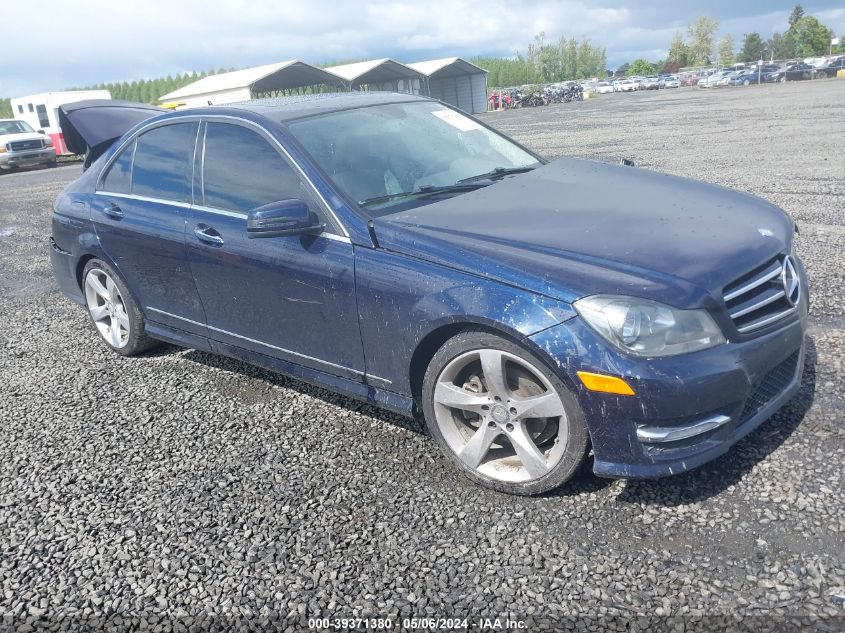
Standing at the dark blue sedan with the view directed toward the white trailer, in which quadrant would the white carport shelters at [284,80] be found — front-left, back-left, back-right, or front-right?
front-right

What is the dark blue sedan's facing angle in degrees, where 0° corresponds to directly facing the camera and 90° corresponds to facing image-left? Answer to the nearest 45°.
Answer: approximately 315°

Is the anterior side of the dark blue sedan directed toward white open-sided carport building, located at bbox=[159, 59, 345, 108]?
no

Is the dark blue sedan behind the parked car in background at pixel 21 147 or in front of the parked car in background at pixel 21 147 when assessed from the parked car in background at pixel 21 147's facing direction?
in front

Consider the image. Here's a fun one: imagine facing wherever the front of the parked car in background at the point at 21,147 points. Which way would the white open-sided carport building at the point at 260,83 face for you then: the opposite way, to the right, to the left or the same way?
the same way

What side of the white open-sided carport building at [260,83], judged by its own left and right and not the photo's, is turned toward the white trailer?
right

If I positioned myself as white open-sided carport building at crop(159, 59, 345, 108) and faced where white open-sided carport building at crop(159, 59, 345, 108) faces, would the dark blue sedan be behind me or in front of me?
in front

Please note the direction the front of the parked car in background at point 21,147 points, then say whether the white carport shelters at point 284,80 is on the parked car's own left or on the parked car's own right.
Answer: on the parked car's own left

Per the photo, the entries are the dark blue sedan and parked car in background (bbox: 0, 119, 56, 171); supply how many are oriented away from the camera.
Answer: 0

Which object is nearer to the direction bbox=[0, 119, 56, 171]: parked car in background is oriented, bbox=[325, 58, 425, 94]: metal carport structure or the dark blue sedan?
the dark blue sedan

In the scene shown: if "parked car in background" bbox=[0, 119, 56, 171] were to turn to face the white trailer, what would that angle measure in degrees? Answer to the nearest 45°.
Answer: approximately 135° to its left

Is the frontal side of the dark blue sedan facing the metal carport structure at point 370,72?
no

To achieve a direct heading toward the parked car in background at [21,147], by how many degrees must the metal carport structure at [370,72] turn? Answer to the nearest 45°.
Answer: approximately 90° to its right

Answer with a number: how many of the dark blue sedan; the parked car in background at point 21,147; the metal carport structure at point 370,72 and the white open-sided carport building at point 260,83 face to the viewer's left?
0
